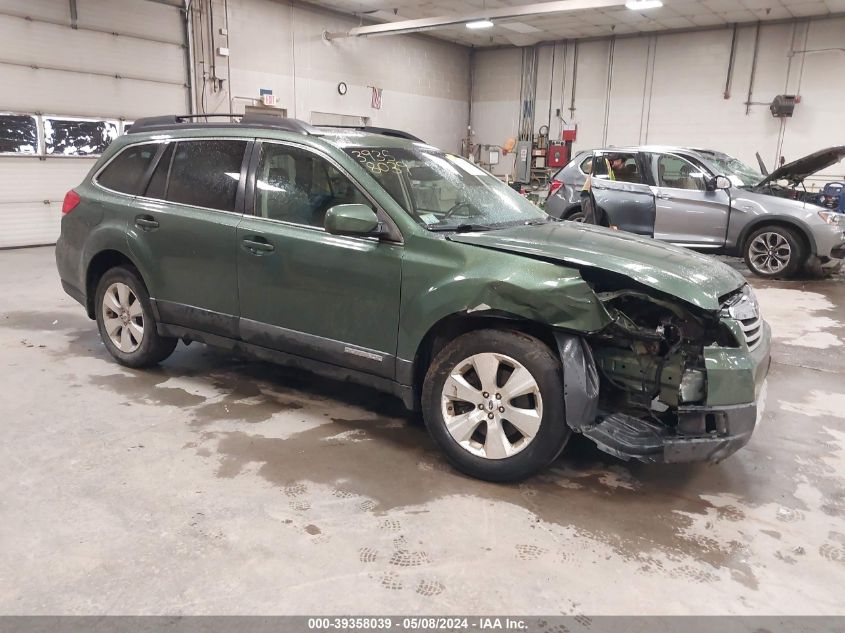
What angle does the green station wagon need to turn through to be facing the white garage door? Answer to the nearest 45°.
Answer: approximately 180°

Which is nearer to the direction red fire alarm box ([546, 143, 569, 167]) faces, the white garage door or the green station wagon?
the green station wagon

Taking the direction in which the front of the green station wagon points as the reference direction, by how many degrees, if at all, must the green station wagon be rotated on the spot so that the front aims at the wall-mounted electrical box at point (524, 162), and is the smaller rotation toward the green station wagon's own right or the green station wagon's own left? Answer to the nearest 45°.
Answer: approximately 135° to the green station wagon's own left

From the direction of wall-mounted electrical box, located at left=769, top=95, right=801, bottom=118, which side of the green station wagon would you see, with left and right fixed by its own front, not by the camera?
left

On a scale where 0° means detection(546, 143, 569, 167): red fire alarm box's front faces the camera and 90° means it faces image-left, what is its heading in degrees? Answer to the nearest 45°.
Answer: approximately 0°

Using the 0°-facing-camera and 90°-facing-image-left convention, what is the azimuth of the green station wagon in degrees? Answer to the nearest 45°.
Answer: approximately 315°

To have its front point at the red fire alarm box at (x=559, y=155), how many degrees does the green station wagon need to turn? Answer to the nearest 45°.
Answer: approximately 135° to its left

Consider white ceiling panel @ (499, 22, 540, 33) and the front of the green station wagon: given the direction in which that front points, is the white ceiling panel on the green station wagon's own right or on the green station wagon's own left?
on the green station wagon's own left
